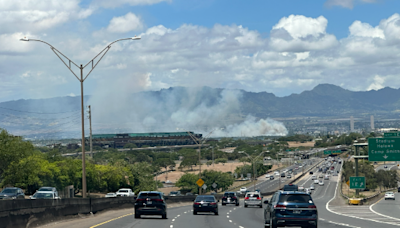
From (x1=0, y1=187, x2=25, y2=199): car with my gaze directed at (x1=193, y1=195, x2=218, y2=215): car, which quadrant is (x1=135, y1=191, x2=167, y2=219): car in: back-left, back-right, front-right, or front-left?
front-right

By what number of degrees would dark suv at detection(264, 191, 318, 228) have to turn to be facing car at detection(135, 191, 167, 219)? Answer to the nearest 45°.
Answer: approximately 45° to its left

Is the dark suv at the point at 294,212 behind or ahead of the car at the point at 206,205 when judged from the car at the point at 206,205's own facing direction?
behind

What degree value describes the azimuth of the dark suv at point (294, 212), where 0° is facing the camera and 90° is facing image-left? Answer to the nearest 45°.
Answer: approximately 180°

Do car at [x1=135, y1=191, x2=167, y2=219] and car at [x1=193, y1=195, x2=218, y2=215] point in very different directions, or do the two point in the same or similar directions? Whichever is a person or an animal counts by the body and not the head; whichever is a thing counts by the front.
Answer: same or similar directions

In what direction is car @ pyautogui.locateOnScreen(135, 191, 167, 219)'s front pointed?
away from the camera

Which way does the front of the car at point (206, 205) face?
away from the camera

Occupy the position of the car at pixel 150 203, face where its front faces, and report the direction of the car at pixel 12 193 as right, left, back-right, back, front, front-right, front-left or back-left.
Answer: front-left

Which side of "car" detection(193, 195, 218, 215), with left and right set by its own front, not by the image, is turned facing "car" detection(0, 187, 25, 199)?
left

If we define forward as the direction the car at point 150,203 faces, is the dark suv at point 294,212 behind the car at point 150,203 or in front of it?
behind

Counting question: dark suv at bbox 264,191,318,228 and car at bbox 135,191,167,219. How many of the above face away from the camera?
2

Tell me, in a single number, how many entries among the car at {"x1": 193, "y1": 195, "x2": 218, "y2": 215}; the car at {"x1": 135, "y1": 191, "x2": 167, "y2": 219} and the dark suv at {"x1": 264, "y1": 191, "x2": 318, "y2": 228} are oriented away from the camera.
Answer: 3

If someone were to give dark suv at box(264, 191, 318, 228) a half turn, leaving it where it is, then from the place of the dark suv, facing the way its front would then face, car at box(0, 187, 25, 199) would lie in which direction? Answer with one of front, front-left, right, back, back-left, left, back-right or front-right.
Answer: back-right

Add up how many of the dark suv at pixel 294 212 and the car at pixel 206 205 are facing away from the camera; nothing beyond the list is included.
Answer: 2
